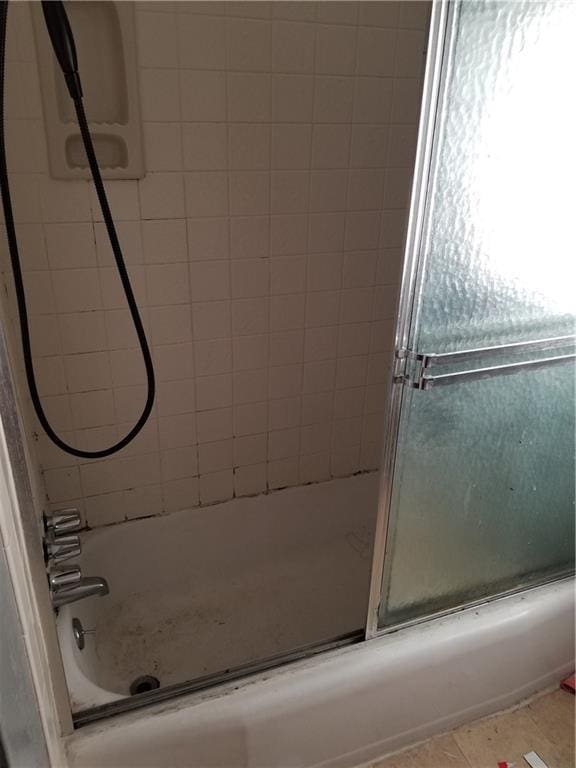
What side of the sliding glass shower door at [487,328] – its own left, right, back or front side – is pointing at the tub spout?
right

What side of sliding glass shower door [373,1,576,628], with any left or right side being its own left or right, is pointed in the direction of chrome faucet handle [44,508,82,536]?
right

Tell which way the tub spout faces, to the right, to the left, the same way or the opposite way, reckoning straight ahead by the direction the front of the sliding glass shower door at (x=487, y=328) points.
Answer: to the left

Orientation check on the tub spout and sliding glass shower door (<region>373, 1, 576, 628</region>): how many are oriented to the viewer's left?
0

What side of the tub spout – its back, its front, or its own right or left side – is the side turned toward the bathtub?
front

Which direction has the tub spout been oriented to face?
to the viewer's right

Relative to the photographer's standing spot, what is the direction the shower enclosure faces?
facing the viewer and to the right of the viewer

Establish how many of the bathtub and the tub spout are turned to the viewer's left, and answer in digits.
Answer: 0

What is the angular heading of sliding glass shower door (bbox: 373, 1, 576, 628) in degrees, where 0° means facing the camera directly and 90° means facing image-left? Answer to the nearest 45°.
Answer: approximately 315°

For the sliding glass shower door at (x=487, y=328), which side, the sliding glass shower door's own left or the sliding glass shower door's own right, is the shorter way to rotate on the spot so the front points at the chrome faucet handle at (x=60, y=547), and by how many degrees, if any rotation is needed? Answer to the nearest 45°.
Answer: approximately 90° to the sliding glass shower door's own right
